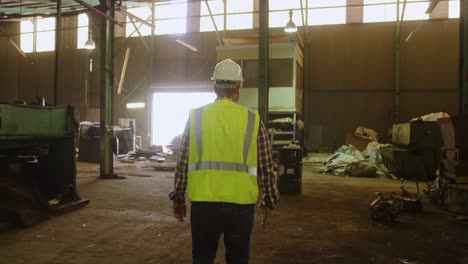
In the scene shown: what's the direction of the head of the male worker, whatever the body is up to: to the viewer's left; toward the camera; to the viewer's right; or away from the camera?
away from the camera

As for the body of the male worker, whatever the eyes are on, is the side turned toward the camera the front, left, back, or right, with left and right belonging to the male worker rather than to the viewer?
back

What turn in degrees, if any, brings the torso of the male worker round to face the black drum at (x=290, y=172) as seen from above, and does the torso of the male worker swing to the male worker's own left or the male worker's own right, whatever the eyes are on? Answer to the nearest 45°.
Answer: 0° — they already face it

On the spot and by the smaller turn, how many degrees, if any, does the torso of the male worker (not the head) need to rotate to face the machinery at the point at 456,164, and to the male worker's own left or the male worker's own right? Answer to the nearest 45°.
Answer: approximately 45° to the male worker's own right

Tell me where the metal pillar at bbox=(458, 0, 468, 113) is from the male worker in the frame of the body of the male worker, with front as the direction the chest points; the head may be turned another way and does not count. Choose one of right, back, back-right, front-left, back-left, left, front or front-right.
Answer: front-right

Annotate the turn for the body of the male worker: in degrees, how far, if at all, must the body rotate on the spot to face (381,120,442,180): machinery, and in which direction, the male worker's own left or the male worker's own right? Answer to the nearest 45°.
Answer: approximately 45° to the male worker's own right

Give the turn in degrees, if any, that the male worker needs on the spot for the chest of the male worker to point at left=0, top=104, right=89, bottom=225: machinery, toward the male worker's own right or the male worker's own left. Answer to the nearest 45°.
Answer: approximately 45° to the male worker's own left
